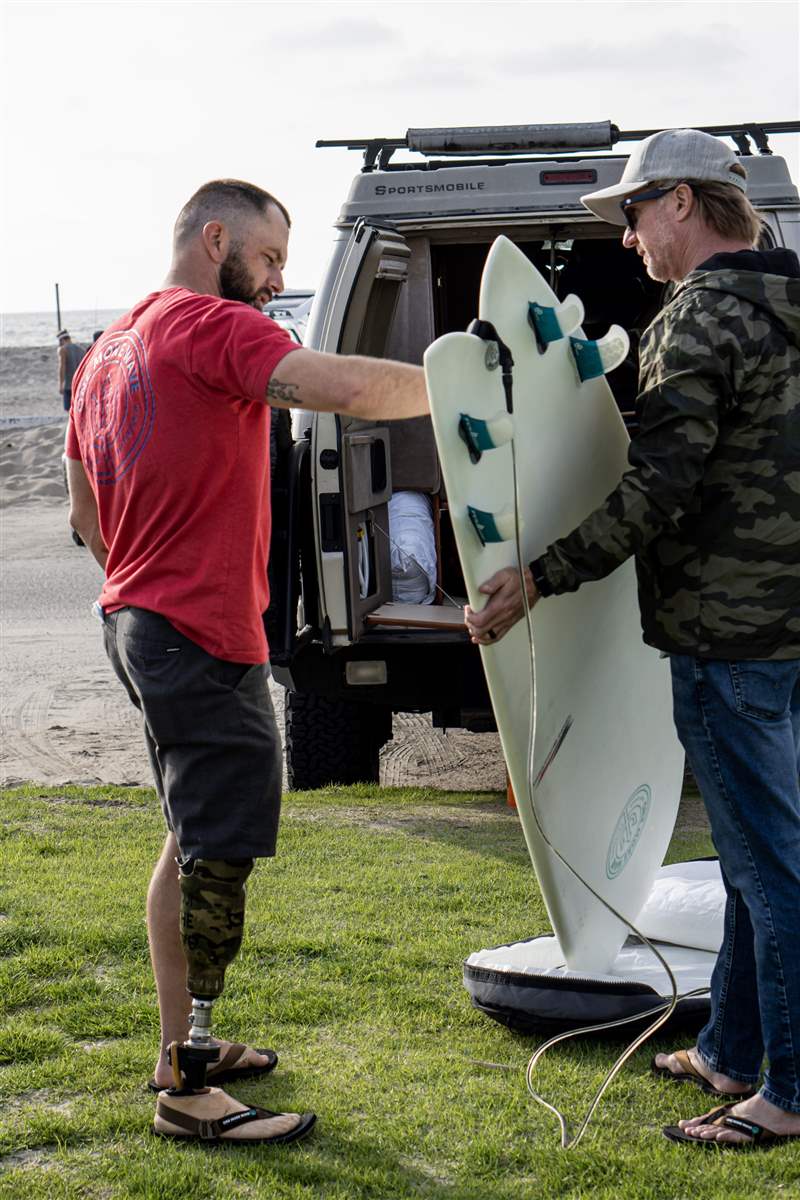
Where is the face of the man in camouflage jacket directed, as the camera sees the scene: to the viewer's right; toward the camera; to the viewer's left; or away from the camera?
to the viewer's left

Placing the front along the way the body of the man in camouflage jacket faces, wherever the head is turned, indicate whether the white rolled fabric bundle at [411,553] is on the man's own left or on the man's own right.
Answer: on the man's own right

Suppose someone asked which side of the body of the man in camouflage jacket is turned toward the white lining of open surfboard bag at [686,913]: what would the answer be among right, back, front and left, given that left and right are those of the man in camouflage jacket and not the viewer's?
right

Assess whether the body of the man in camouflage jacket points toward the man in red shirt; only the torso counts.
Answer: yes

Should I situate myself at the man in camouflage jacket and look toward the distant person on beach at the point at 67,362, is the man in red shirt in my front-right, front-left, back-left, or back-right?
front-left

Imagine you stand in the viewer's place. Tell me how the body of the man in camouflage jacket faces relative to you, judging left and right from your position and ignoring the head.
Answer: facing to the left of the viewer

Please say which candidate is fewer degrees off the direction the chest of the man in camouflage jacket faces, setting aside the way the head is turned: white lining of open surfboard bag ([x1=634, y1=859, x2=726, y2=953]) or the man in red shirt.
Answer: the man in red shirt

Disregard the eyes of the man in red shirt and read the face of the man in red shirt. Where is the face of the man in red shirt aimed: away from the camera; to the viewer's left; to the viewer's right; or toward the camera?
to the viewer's right
